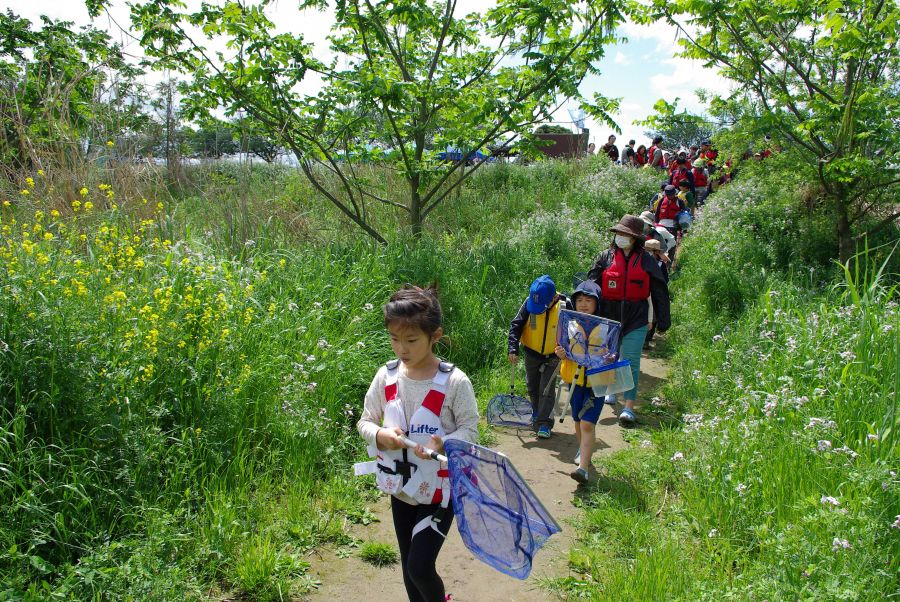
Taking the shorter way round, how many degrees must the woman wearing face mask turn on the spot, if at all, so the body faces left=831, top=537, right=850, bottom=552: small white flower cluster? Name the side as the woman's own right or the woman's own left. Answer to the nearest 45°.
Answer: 0° — they already face it

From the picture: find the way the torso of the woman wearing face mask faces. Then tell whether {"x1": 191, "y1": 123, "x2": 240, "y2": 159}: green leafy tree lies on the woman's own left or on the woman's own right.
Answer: on the woman's own right

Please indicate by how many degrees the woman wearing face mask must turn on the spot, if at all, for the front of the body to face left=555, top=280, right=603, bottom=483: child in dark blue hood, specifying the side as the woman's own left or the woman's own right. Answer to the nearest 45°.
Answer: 0° — they already face them

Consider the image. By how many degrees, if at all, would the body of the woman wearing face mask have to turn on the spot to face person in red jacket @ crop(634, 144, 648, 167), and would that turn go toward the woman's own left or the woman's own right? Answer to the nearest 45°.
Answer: approximately 180°

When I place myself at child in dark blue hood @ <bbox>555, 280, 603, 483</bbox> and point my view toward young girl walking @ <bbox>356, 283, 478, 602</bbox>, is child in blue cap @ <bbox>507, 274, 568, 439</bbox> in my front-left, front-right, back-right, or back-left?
back-right

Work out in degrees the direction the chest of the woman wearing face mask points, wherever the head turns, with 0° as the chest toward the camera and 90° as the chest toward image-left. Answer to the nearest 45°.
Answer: approximately 0°

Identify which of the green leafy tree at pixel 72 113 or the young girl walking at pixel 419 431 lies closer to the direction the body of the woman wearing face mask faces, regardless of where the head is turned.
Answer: the young girl walking

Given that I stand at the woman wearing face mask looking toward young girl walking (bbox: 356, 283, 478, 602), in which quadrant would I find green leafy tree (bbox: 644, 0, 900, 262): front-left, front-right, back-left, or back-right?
back-left

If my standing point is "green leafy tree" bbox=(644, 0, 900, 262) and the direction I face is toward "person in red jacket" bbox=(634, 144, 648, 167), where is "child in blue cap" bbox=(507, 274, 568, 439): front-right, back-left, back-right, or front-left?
back-left

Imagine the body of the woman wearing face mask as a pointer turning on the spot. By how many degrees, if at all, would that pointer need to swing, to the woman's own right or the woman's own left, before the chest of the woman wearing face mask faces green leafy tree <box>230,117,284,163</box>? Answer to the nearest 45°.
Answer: approximately 90° to the woman's own right

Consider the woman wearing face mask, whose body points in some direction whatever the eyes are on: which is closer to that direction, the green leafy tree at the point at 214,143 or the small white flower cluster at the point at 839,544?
the small white flower cluster
